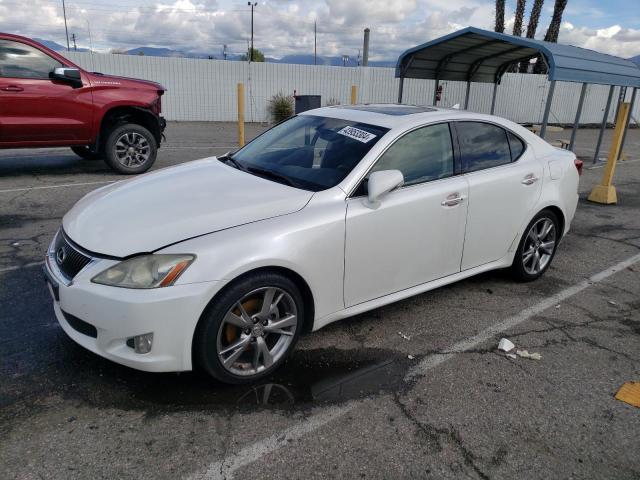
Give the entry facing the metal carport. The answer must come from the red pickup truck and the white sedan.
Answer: the red pickup truck

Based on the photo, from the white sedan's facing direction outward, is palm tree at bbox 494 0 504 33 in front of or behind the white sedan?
behind

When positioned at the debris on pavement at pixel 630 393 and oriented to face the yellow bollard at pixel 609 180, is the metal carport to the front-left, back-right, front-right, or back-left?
front-left

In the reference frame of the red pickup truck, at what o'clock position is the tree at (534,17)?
The tree is roughly at 11 o'clock from the red pickup truck.

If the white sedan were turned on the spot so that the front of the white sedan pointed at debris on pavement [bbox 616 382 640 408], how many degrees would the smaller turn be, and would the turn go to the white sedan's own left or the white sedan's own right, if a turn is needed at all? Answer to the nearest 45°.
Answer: approximately 135° to the white sedan's own left

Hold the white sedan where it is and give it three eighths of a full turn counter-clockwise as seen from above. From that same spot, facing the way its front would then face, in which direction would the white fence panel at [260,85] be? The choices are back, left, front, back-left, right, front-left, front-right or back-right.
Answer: left

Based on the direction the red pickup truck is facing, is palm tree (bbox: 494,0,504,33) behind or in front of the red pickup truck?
in front

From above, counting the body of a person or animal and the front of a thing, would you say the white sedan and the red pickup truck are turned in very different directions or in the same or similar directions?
very different directions

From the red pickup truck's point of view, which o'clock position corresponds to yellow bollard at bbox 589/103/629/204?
The yellow bollard is roughly at 1 o'clock from the red pickup truck.

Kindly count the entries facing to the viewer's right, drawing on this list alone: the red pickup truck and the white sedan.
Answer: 1

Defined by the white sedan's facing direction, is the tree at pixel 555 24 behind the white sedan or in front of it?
behind

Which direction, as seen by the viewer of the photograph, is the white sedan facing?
facing the viewer and to the left of the viewer

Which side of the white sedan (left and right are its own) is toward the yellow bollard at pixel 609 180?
back

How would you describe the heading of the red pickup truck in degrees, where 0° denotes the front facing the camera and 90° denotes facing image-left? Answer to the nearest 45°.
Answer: approximately 270°

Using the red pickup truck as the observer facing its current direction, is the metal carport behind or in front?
in front
